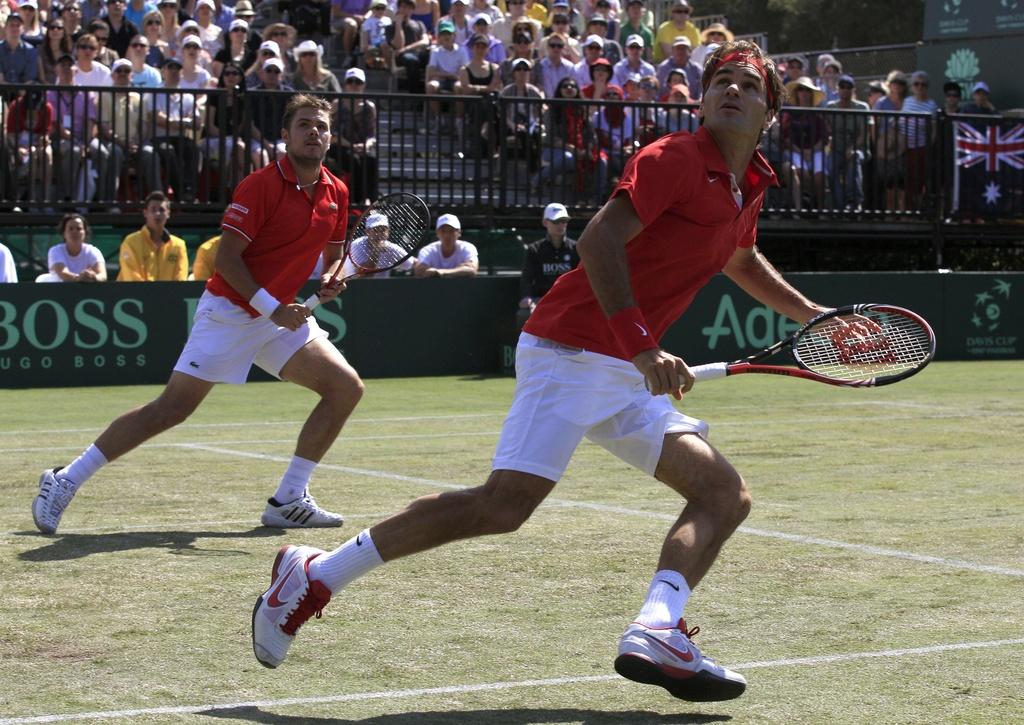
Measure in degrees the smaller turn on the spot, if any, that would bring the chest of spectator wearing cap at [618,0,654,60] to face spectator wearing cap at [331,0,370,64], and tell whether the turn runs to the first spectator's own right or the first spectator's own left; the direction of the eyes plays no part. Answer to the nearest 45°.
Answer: approximately 45° to the first spectator's own right

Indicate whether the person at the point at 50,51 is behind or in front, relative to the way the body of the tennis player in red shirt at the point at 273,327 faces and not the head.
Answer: behind

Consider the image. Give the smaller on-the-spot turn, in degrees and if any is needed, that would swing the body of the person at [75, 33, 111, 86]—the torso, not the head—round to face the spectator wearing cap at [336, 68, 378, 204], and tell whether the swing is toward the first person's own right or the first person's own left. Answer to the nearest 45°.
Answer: approximately 90° to the first person's own left

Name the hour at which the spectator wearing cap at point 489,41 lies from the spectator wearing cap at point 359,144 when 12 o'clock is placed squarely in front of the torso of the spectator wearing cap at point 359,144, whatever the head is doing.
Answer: the spectator wearing cap at point 489,41 is roughly at 7 o'clock from the spectator wearing cap at point 359,144.
